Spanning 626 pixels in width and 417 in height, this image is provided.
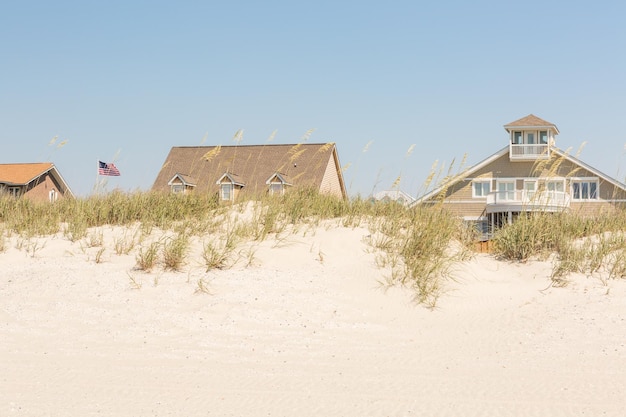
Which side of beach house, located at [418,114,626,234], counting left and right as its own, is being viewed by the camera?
front

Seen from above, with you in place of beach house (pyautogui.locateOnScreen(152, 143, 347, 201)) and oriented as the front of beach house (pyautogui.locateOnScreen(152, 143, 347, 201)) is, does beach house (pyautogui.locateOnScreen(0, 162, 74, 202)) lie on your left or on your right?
on your right

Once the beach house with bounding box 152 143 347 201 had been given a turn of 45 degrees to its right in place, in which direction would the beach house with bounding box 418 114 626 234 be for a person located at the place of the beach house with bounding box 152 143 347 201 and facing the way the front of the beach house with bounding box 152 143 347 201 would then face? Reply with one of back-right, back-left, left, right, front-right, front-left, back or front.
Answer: back-left

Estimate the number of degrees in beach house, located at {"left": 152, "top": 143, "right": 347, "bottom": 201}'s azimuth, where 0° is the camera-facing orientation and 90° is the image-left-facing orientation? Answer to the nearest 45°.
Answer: approximately 0°

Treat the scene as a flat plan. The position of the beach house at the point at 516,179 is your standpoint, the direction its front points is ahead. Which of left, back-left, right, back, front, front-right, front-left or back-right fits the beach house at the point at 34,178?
right
